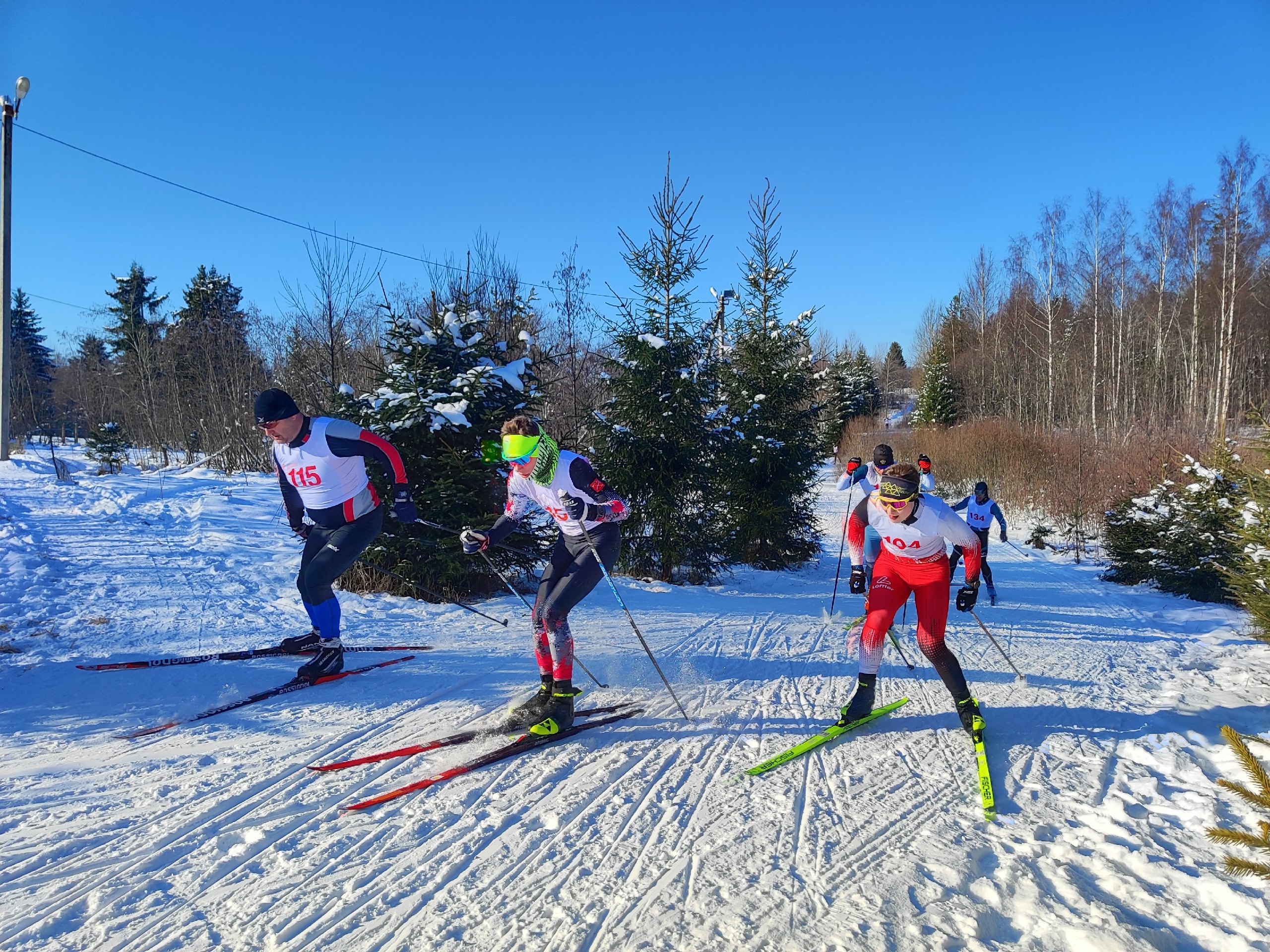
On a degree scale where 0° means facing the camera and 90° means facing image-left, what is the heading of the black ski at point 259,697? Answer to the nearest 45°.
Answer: approximately 45°

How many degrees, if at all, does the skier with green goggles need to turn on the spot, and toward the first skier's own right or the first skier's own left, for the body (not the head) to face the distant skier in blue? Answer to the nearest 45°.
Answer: approximately 180°

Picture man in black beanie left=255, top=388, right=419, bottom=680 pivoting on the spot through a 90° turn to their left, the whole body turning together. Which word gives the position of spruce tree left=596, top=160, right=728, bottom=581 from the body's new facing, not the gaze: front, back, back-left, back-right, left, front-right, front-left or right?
left

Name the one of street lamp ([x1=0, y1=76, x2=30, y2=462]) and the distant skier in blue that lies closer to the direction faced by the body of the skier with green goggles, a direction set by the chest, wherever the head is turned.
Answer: the street lamp

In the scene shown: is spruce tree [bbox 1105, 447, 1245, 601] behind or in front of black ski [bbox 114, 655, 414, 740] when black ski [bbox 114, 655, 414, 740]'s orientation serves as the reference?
behind

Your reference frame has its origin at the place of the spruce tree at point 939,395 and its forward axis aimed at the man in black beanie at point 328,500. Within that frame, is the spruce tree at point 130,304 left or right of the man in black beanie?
right

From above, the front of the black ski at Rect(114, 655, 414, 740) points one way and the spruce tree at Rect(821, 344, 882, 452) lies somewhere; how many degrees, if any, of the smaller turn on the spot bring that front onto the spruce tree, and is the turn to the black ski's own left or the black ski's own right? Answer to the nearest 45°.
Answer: approximately 180°

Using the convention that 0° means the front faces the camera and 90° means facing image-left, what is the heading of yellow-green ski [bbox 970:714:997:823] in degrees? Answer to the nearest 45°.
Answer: approximately 0°

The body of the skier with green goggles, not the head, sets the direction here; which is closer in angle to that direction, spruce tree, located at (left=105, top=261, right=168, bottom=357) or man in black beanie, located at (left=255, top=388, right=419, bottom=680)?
the man in black beanie

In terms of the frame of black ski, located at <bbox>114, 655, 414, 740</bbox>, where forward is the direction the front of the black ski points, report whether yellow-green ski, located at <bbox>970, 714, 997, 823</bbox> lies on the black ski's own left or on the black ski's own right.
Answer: on the black ski's own left

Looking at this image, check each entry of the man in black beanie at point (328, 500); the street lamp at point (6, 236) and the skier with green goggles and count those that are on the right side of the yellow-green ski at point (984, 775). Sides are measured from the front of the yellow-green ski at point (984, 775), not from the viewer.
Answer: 3

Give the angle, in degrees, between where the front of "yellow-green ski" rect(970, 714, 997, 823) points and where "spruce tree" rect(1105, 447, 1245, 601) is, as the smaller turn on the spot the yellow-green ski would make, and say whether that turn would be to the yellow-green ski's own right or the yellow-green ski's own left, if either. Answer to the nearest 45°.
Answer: approximately 180°

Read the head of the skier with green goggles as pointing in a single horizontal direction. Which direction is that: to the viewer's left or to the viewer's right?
to the viewer's left
